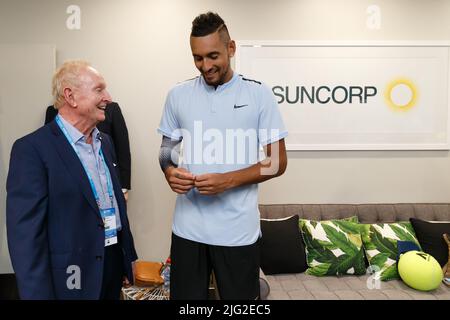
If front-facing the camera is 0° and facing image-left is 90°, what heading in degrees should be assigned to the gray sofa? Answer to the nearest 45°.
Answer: approximately 0°

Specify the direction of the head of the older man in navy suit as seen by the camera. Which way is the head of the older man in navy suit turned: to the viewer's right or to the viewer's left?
to the viewer's right

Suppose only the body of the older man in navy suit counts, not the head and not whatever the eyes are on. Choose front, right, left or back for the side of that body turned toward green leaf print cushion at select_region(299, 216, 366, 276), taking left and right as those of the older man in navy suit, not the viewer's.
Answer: left

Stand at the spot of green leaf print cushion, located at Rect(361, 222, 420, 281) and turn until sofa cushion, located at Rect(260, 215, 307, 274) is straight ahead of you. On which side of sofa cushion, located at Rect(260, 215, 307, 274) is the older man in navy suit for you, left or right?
left

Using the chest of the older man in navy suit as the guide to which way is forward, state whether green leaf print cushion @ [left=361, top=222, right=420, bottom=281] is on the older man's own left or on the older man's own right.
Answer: on the older man's own left

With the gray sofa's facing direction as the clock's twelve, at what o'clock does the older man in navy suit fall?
The older man in navy suit is roughly at 1 o'clock from the gray sofa.
